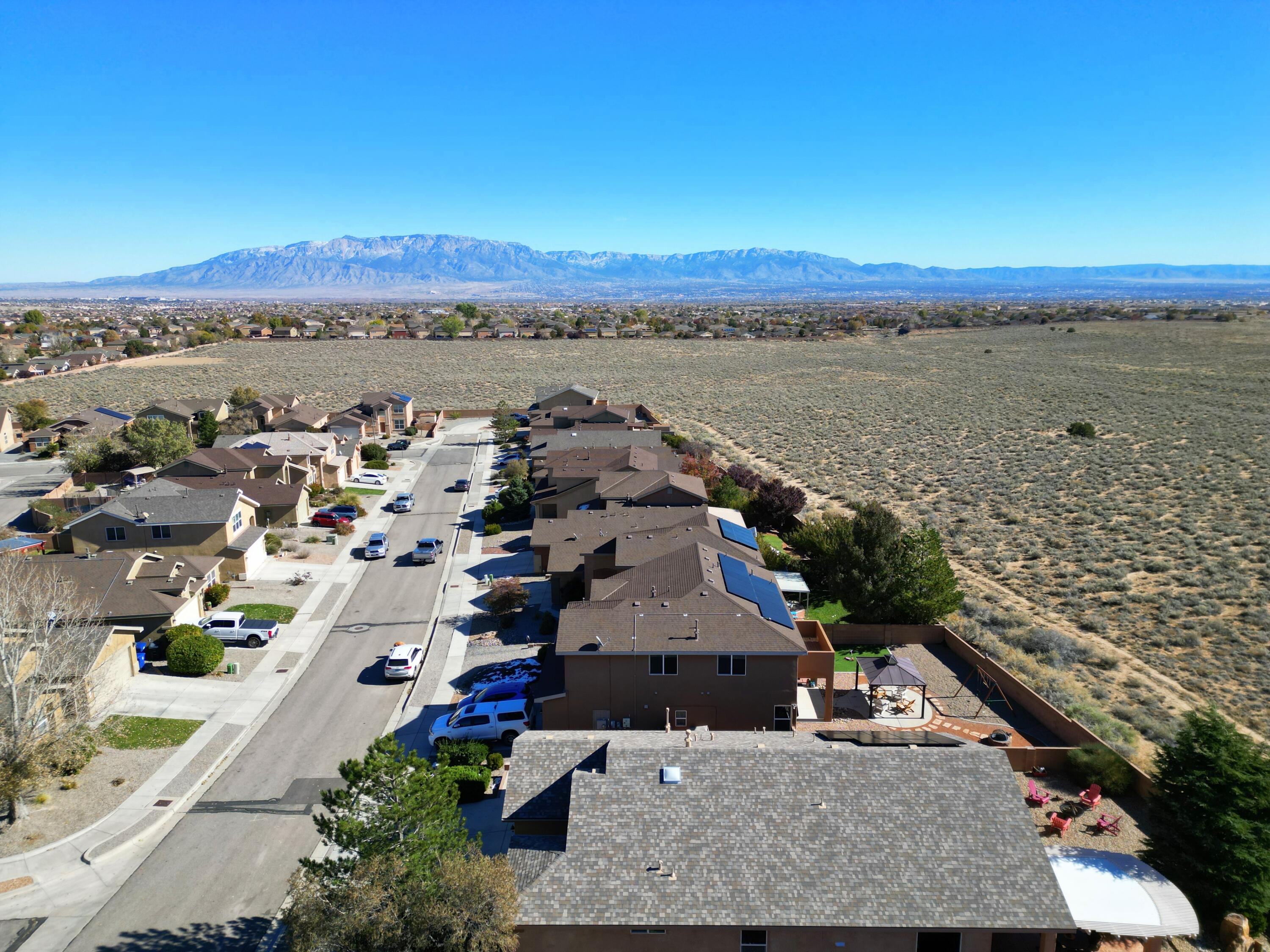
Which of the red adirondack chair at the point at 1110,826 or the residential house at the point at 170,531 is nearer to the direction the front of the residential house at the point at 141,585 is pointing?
the red adirondack chair

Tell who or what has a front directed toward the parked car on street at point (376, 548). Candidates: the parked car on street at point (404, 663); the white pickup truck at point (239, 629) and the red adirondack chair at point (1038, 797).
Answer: the parked car on street at point (404, 663)

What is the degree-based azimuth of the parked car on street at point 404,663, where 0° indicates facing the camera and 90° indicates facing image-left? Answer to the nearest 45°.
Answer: approximately 180°

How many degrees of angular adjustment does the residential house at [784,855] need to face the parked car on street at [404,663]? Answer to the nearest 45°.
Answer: approximately 45° to its right

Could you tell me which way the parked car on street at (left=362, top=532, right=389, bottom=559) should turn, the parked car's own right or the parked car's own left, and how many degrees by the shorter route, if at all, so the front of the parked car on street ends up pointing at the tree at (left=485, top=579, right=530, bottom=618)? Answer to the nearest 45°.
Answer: approximately 45° to the parked car's own left

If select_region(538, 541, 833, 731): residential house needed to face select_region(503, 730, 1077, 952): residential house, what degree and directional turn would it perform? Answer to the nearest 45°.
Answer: approximately 90° to its left

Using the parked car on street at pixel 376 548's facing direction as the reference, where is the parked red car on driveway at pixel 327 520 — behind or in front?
behind

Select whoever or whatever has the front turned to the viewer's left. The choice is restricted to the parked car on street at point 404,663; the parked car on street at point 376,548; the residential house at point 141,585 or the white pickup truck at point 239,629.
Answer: the white pickup truck

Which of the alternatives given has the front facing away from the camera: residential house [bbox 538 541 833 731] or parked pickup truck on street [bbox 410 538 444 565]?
the parked pickup truck on street

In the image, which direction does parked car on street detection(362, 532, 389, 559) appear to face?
toward the camera

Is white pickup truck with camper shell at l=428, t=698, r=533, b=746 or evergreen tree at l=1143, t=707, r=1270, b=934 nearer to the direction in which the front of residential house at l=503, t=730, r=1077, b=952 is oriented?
the white pickup truck with camper shell

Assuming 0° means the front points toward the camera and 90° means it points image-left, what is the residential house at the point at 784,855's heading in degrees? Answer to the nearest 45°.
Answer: approximately 90°

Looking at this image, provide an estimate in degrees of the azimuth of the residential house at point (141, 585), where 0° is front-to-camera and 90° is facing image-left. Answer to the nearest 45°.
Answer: approximately 315°
